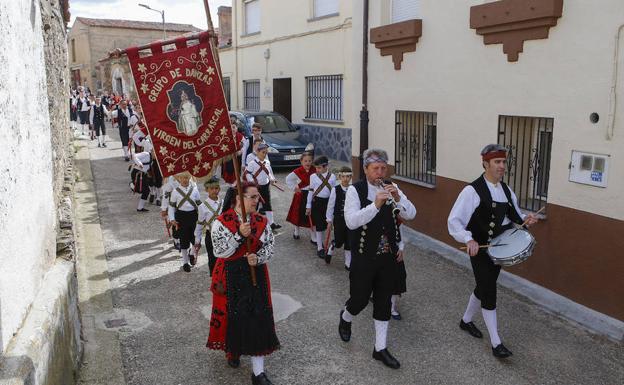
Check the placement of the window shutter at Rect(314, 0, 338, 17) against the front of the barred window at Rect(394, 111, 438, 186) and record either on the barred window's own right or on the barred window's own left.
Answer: on the barred window's own right

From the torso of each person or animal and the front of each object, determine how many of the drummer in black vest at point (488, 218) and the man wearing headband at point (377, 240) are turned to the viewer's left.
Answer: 0

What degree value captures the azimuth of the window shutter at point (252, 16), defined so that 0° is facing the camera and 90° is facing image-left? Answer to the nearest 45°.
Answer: approximately 45°

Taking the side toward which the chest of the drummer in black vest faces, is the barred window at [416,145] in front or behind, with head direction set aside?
behind

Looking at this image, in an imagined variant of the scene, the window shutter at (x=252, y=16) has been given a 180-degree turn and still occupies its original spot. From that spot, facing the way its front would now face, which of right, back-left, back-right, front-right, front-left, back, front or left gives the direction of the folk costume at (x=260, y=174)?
back-right

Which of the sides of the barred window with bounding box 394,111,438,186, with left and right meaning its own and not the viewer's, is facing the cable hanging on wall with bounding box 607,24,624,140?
left

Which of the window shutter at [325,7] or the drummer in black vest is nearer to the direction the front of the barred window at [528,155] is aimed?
the drummer in black vest

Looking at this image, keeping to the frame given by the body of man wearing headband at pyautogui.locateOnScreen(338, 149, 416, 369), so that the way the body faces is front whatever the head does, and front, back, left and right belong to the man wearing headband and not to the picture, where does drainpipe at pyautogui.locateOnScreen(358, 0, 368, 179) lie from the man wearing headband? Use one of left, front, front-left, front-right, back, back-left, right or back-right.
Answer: back-left

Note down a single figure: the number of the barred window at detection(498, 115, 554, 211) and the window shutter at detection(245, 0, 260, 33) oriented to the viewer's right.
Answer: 0

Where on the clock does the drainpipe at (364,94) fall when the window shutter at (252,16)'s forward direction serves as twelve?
The drainpipe is roughly at 10 o'clock from the window shutter.

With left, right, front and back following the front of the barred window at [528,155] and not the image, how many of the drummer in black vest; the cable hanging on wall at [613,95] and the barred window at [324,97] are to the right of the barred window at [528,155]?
1

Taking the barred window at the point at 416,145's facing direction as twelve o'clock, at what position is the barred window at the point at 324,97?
the barred window at the point at 324,97 is roughly at 4 o'clock from the barred window at the point at 416,145.

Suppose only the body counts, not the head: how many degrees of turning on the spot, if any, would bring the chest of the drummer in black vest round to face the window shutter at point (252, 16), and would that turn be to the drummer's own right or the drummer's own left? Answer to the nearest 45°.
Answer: approximately 180°
